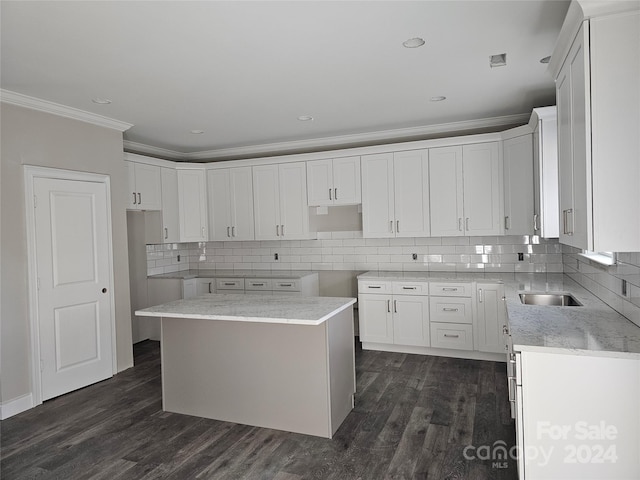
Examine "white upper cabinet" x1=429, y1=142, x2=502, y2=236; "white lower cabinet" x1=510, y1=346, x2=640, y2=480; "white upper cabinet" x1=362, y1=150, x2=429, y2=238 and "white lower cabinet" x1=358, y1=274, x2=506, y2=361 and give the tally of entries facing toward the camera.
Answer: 3

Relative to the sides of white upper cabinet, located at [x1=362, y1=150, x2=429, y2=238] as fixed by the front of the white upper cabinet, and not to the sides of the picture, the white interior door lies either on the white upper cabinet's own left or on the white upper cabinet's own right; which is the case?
on the white upper cabinet's own right

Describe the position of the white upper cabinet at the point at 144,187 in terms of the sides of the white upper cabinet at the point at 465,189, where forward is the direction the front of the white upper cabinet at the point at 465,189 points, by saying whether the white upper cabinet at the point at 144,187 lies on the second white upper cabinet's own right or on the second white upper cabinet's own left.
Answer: on the second white upper cabinet's own right

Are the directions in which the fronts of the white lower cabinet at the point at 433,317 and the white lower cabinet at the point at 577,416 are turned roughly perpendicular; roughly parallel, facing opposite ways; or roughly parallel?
roughly perpendicular

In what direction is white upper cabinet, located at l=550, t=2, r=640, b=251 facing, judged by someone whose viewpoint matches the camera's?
facing to the left of the viewer

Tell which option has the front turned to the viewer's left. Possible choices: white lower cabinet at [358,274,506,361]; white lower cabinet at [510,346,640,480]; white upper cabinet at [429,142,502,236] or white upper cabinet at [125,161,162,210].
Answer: white lower cabinet at [510,346,640,480]

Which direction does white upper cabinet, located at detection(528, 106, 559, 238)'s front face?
to the viewer's left
